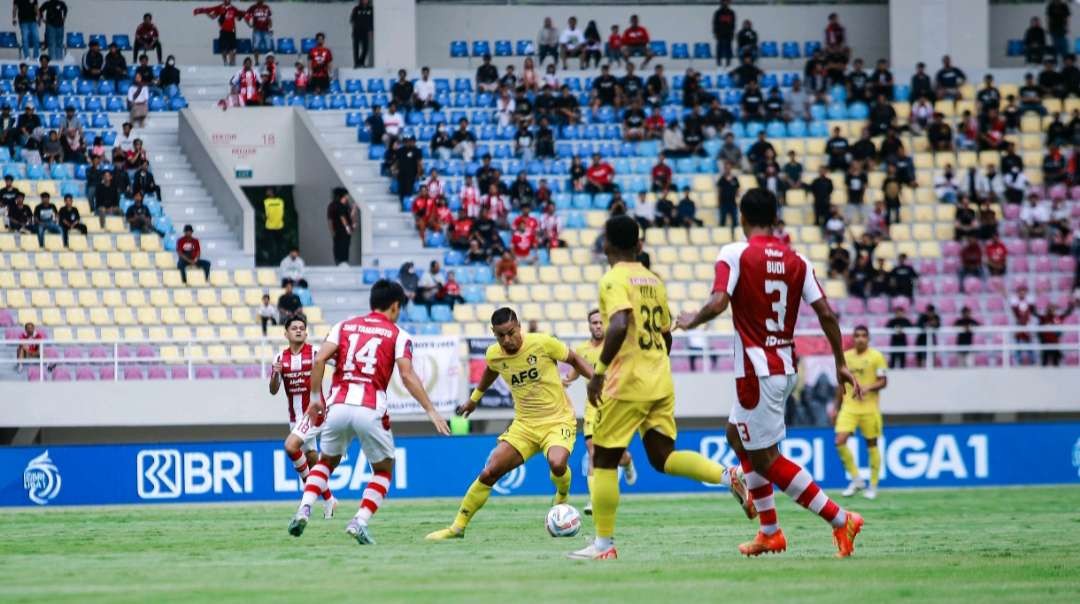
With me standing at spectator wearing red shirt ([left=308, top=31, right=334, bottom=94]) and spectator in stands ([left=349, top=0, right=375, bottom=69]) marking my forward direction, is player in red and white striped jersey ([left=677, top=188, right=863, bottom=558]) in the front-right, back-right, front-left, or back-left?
back-right

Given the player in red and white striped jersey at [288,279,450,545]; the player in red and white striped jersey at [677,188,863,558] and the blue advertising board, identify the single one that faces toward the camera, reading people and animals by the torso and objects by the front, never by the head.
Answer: the blue advertising board

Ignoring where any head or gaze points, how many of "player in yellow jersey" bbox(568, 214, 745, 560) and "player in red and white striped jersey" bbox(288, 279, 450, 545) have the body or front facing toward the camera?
0

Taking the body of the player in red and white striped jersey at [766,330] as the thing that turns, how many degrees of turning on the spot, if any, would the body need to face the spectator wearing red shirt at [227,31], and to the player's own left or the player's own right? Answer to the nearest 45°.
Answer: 0° — they already face them

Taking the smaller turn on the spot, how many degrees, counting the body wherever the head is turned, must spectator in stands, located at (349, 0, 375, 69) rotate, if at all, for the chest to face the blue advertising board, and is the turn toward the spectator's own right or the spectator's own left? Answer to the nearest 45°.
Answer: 0° — they already face it

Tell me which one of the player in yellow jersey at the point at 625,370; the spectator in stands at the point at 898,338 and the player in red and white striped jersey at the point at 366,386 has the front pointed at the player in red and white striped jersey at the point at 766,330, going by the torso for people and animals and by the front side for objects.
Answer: the spectator in stands

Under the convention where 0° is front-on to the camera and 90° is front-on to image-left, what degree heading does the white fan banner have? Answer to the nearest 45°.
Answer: approximately 0°

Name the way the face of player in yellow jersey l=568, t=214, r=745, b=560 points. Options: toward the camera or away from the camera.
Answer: away from the camera

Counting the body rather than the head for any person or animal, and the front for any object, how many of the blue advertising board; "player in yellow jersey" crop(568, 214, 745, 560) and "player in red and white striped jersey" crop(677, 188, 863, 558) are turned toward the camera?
1

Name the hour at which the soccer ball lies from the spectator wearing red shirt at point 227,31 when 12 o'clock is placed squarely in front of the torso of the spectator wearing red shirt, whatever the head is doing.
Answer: The soccer ball is roughly at 12 o'clock from the spectator wearing red shirt.

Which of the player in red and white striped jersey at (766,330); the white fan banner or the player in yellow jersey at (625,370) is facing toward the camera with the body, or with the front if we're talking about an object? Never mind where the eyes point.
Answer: the white fan banner
